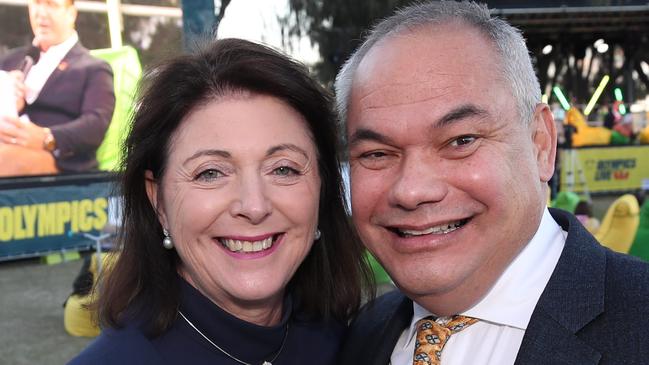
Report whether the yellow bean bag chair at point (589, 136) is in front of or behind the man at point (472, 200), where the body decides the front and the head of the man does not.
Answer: behind

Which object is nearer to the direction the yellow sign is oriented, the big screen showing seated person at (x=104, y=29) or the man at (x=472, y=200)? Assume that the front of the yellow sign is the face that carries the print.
the man

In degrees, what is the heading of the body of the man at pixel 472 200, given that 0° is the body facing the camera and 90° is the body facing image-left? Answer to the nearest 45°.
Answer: approximately 45°

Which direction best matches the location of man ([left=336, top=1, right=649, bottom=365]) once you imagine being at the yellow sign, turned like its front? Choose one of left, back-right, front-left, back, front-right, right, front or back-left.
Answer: front

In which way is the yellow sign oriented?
toward the camera

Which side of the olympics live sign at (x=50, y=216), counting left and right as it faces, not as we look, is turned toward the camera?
front

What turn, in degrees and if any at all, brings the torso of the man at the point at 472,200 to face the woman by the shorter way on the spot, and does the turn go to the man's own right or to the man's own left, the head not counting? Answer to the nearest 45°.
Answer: approximately 45° to the man's own right

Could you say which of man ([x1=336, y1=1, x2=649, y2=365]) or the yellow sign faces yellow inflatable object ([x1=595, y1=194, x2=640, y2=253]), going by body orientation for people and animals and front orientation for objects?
the yellow sign

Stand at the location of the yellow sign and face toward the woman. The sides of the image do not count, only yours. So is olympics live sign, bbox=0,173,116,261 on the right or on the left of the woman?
right

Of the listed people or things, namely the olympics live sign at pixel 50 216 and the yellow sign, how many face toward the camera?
2

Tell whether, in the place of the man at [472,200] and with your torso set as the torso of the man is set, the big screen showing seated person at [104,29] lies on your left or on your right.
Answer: on your right

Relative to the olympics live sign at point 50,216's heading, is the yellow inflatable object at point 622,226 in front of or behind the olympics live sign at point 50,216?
in front
